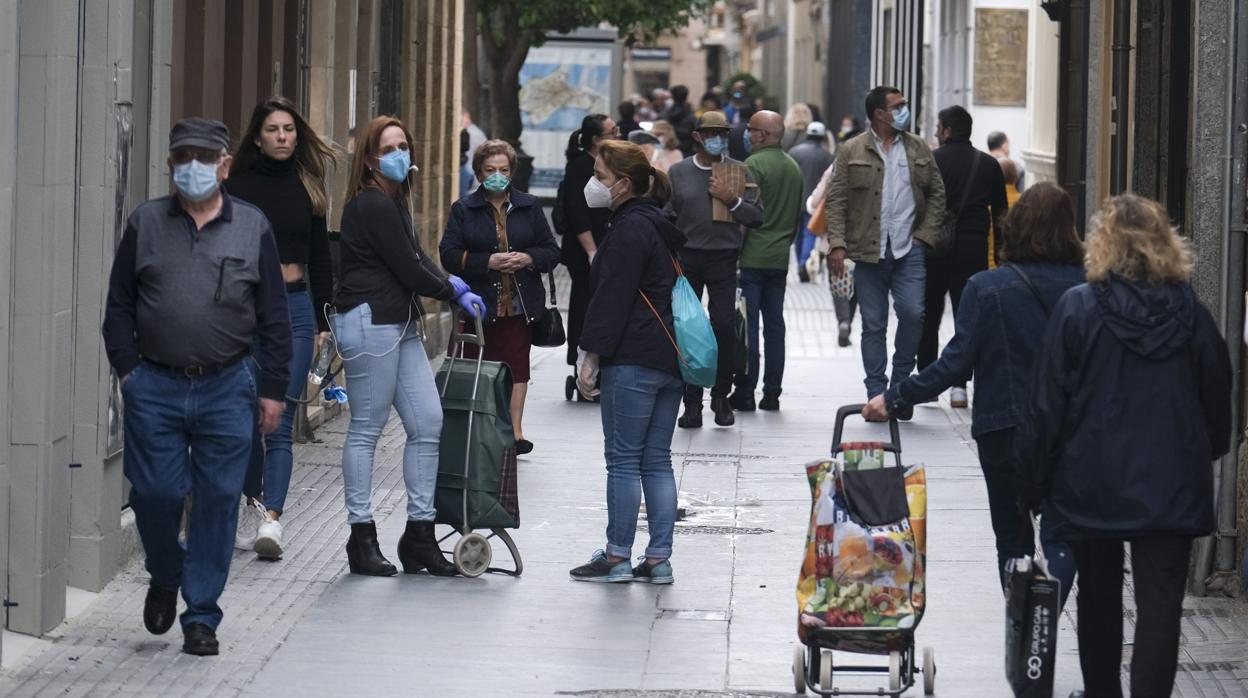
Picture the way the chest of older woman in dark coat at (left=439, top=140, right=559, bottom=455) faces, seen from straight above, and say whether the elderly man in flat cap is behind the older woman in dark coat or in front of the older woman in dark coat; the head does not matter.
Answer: in front

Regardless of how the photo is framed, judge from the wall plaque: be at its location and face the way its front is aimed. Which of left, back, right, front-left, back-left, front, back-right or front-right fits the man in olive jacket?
front

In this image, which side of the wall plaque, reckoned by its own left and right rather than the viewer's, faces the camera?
front

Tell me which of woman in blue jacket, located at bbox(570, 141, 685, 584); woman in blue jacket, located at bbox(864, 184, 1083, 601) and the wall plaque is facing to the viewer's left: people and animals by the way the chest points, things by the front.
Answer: woman in blue jacket, located at bbox(570, 141, 685, 584)

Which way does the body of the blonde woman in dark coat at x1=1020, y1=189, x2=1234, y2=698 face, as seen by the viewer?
away from the camera

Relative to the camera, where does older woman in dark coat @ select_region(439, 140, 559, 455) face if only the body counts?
toward the camera

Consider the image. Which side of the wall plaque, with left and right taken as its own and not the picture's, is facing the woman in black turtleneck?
front

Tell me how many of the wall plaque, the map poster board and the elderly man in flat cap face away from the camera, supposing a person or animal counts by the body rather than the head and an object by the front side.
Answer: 0

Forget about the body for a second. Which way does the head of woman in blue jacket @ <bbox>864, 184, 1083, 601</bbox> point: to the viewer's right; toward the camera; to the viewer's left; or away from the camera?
away from the camera

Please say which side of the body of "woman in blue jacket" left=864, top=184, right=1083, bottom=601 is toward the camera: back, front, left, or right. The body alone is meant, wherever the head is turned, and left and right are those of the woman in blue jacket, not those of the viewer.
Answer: back

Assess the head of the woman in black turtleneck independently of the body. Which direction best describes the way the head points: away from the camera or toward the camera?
toward the camera

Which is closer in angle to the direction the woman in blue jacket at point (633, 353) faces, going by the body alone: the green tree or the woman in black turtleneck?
the woman in black turtleneck
